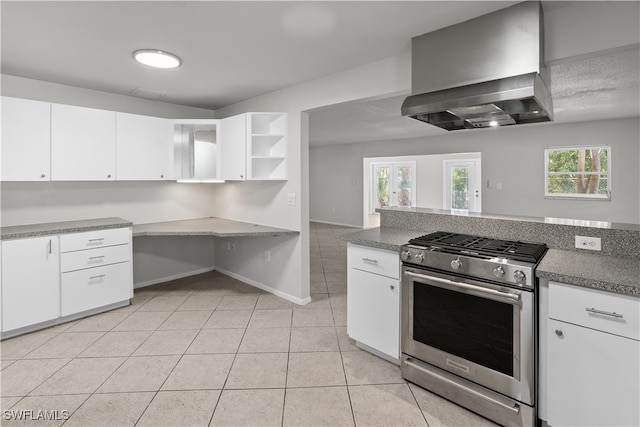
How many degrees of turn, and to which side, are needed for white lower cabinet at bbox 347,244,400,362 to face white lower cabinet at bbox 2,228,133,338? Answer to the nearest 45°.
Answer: approximately 45° to its right

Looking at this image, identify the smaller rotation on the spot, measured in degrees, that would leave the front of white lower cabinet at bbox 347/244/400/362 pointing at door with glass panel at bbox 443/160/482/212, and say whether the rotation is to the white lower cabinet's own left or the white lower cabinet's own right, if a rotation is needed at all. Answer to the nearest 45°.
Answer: approximately 135° to the white lower cabinet's own right

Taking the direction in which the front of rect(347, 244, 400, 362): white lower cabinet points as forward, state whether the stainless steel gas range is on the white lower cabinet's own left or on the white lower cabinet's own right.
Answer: on the white lower cabinet's own left

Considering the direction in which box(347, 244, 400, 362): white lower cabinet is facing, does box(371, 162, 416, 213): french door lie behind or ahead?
behind

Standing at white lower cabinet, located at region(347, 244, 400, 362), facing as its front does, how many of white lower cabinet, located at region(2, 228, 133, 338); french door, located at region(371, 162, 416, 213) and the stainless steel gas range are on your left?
1

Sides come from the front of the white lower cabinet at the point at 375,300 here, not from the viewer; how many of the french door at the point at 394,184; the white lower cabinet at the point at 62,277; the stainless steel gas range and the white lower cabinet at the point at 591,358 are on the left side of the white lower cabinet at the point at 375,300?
2

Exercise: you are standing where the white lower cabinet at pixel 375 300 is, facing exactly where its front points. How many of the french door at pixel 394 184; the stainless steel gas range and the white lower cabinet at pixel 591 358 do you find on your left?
2

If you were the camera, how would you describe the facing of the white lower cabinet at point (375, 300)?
facing the viewer and to the left of the viewer

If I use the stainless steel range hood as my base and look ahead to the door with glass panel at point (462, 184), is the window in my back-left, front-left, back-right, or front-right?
front-right

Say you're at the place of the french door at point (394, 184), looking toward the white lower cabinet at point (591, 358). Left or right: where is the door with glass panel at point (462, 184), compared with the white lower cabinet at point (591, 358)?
left

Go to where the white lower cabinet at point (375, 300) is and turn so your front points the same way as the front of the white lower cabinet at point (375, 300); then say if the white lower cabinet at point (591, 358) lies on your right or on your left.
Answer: on your left
